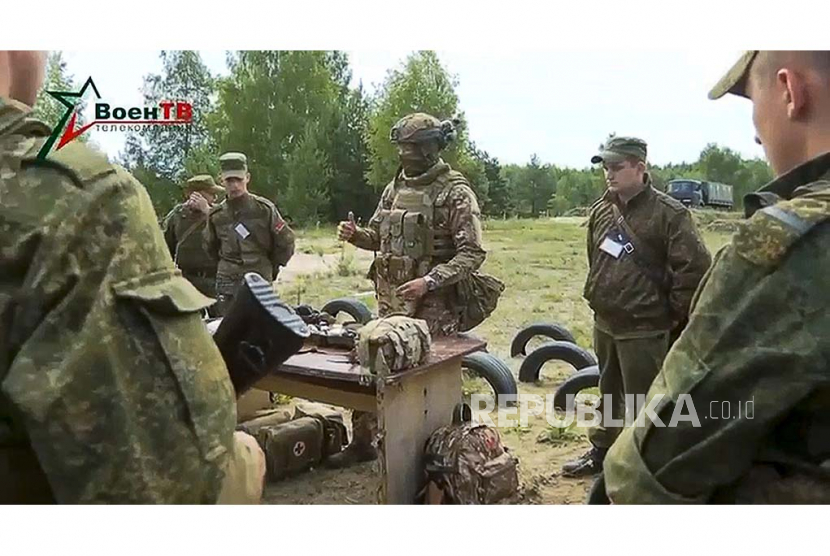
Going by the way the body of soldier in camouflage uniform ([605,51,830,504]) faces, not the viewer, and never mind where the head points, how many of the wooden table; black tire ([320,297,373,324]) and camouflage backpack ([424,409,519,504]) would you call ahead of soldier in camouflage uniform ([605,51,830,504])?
3

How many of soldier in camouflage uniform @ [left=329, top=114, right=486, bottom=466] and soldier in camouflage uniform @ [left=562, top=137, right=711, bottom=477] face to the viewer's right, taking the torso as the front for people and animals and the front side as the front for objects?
0

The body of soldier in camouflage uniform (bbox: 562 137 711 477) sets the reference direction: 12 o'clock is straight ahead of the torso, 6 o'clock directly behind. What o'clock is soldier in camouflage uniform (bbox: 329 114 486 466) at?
soldier in camouflage uniform (bbox: 329 114 486 466) is roughly at 2 o'clock from soldier in camouflage uniform (bbox: 562 137 711 477).

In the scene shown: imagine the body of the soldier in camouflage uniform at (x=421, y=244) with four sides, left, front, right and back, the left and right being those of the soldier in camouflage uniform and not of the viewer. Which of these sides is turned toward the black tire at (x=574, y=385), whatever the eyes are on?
left

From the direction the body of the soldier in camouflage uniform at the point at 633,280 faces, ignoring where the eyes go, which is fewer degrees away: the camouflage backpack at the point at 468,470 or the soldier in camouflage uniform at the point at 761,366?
the camouflage backpack

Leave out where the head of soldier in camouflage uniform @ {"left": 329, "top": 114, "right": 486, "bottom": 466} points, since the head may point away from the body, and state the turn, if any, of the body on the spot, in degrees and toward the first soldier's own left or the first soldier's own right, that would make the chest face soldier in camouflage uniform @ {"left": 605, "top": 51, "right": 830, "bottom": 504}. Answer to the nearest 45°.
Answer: approximately 45° to the first soldier's own left

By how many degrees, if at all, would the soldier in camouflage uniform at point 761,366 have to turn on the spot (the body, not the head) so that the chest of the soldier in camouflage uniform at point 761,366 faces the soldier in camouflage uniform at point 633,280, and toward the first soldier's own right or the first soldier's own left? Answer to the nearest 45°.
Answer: approximately 45° to the first soldier's own right

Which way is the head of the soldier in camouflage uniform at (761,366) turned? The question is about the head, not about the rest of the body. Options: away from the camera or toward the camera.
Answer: away from the camera

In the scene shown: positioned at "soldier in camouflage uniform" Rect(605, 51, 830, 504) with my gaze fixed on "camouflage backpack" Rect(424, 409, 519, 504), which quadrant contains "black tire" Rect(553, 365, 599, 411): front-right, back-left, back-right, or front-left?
front-right

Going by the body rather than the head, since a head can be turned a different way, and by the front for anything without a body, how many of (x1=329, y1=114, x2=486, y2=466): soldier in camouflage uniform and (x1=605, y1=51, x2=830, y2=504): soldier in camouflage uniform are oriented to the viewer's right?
0

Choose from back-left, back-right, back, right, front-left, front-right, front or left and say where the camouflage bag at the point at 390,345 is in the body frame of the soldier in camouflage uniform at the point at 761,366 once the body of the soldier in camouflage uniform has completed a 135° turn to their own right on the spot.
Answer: back-left

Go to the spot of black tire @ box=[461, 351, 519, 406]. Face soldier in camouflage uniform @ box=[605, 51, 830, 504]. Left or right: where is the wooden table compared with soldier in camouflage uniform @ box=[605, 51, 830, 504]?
right

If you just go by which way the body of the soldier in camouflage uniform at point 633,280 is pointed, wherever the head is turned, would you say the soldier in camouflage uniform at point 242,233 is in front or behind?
in front

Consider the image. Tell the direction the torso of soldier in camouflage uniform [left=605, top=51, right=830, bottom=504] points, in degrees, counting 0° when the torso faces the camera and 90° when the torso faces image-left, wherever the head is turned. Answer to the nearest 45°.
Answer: approximately 135°

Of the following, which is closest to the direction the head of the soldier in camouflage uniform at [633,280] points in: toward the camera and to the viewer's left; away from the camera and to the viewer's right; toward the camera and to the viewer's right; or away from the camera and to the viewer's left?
toward the camera and to the viewer's left
